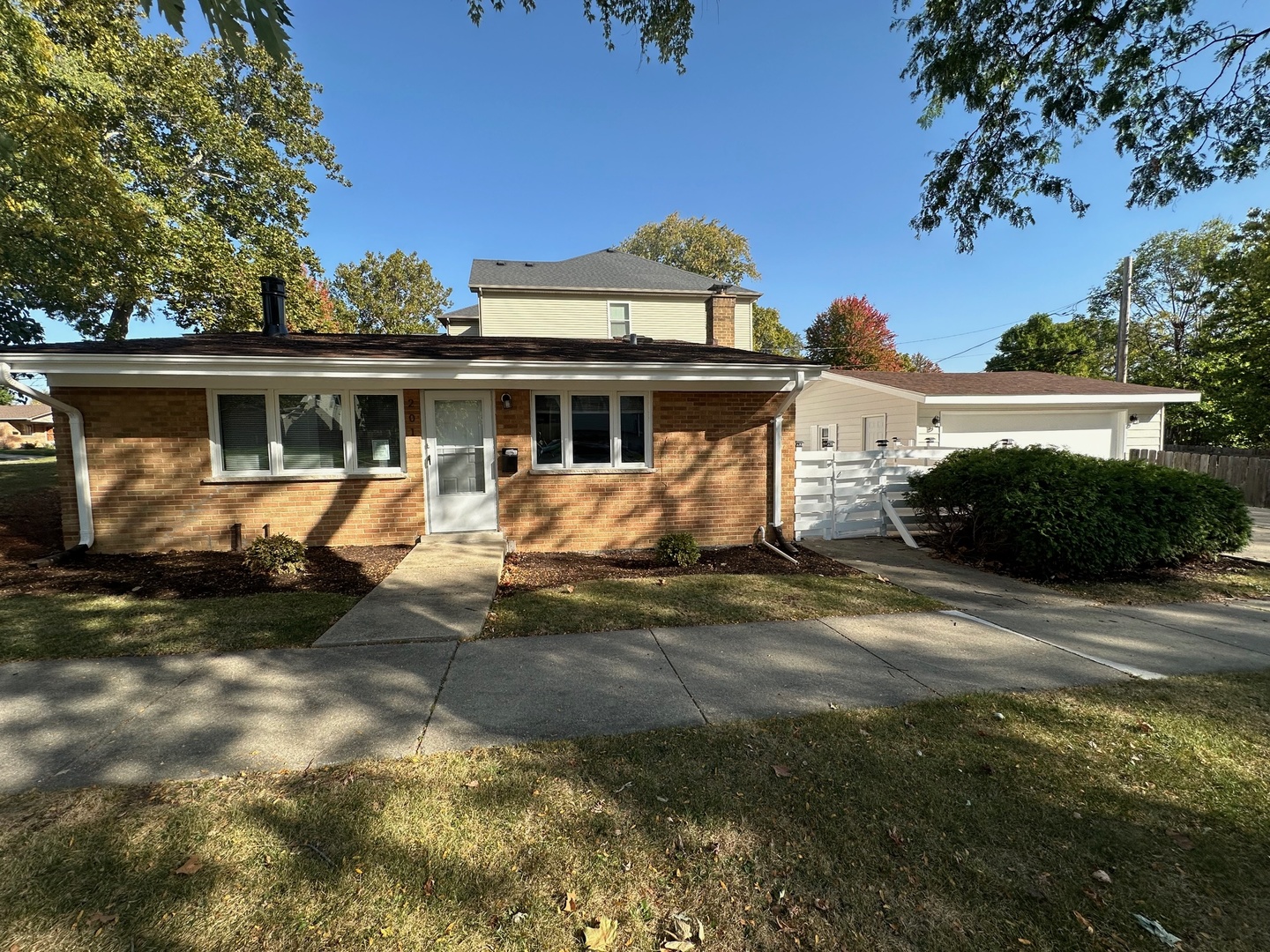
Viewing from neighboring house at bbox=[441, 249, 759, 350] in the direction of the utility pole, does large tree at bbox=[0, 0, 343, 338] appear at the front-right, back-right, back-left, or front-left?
back-right

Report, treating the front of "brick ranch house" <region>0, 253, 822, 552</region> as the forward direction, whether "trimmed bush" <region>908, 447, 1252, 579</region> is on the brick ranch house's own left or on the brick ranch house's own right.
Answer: on the brick ranch house's own left

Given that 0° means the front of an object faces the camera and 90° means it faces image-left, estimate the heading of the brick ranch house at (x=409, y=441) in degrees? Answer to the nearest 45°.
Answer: approximately 0°

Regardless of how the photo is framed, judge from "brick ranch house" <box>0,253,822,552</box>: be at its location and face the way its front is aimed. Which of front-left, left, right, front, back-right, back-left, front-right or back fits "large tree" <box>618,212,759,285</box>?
back-left

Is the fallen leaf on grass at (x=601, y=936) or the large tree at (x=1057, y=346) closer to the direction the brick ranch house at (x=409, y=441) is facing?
the fallen leaf on grass

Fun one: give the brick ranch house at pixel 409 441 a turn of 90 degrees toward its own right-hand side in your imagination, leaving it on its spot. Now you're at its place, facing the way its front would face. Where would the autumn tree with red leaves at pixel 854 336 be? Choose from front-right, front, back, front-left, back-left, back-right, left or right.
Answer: back-right

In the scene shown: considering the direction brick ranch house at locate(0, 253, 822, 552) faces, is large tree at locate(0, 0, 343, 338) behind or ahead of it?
behind

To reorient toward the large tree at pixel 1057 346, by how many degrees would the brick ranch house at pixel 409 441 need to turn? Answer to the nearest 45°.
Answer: approximately 90° to its left

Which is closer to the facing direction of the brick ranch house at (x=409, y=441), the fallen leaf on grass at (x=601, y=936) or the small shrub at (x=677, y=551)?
the fallen leaf on grass

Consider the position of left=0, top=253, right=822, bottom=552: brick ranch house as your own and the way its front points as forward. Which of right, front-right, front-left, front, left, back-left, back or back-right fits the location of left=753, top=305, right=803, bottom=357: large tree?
back-left

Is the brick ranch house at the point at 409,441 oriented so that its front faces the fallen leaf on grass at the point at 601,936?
yes

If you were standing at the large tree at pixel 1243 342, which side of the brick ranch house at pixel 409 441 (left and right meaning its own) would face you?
left

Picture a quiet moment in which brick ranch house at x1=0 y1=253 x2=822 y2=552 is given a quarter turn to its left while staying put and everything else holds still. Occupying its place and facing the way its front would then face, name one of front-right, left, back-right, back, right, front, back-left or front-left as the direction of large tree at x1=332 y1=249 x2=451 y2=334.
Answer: left
